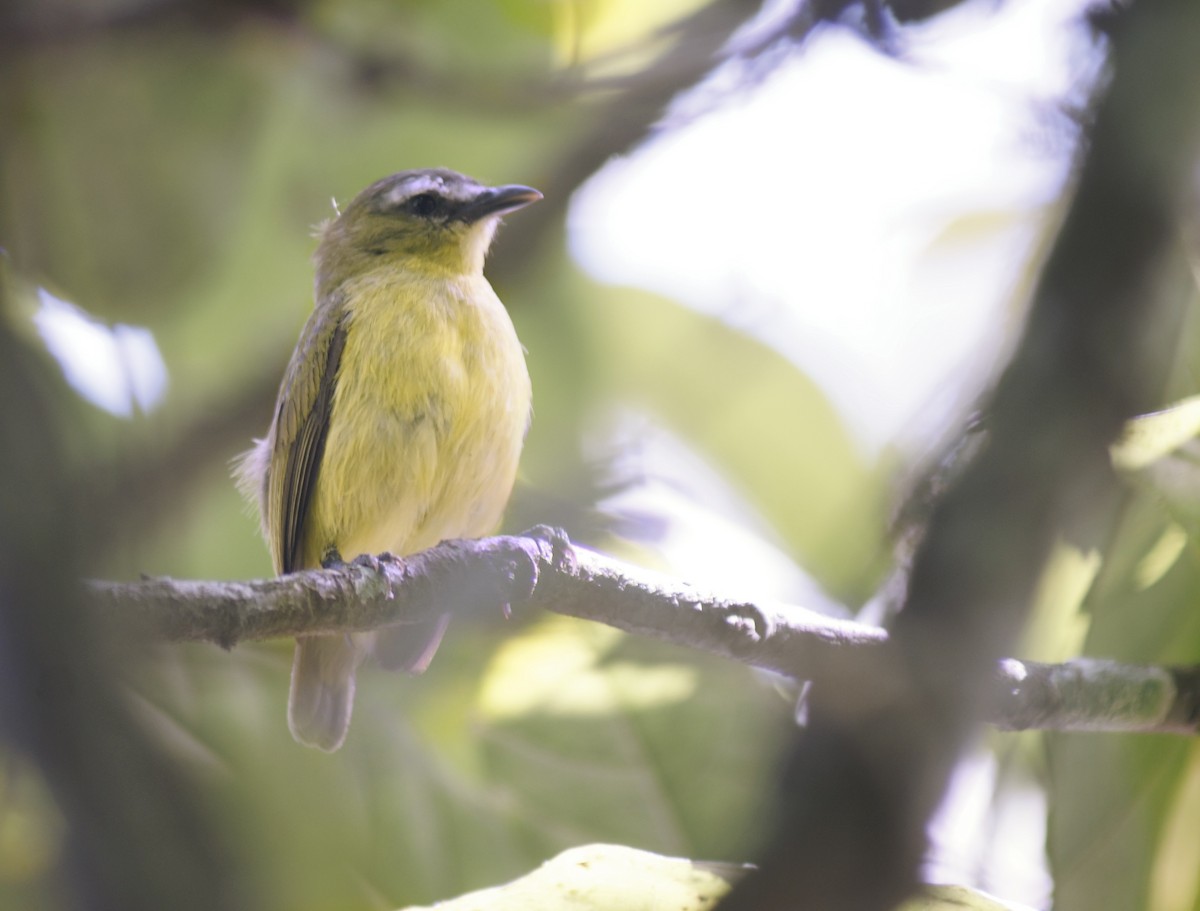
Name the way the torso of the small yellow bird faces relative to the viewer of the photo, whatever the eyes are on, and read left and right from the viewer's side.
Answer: facing the viewer and to the right of the viewer

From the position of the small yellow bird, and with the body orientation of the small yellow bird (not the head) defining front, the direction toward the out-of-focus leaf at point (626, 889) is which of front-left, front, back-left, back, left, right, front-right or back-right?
front-right

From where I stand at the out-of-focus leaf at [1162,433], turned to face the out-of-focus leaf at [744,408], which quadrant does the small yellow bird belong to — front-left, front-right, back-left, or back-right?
front-left
